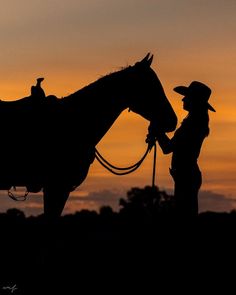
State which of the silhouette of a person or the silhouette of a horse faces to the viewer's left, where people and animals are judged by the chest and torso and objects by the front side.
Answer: the silhouette of a person

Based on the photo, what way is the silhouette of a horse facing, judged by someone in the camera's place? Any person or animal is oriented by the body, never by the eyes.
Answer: facing to the right of the viewer

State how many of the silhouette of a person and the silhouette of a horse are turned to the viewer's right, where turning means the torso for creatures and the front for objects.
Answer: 1

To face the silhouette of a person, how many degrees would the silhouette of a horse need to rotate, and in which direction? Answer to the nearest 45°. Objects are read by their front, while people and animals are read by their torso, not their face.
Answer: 0° — it already faces them

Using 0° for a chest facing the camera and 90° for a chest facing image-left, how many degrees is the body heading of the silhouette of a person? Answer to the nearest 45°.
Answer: approximately 90°

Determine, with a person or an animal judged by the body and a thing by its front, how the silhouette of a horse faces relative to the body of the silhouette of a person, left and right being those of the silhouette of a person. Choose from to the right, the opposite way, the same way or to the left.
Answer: the opposite way

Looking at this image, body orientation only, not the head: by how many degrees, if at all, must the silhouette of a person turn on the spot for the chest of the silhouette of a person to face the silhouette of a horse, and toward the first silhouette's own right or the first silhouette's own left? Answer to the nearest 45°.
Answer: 0° — they already face it
